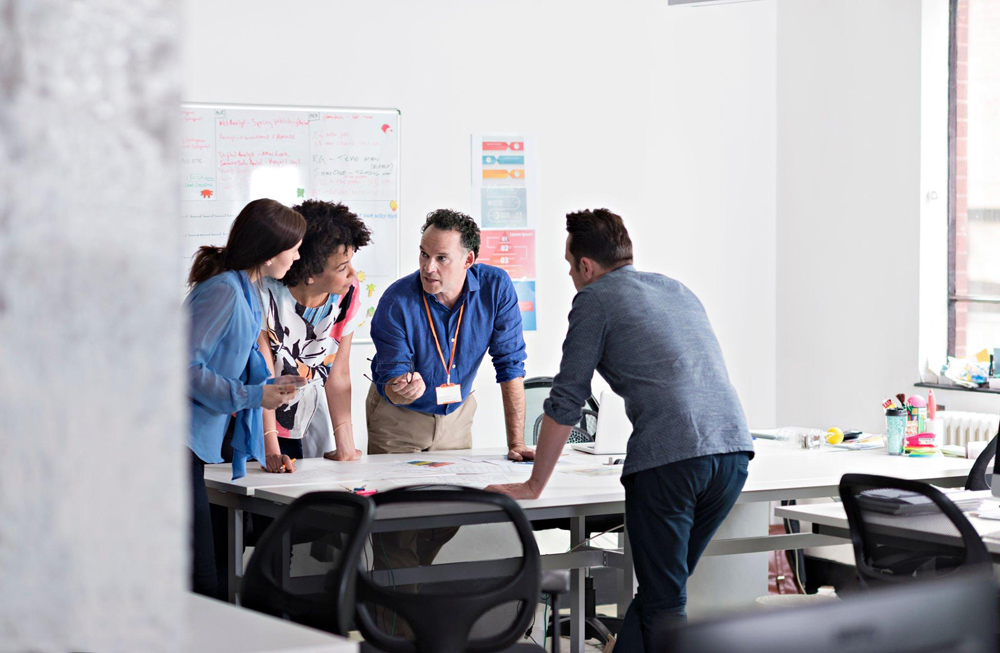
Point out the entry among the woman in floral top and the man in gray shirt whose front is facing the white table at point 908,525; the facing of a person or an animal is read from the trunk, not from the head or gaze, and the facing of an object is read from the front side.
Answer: the woman in floral top

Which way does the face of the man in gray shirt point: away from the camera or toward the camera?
away from the camera

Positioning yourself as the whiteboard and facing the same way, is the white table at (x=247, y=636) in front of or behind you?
in front

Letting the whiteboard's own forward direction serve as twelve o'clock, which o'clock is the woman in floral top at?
The woman in floral top is roughly at 12 o'clock from the whiteboard.

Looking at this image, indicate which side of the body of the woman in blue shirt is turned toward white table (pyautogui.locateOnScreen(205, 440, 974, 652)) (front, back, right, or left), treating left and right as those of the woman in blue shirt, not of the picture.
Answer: front

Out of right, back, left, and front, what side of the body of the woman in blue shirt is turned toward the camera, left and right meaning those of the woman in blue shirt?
right

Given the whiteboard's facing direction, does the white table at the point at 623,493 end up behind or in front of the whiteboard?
in front

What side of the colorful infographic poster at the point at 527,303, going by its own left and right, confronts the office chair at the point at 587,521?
front

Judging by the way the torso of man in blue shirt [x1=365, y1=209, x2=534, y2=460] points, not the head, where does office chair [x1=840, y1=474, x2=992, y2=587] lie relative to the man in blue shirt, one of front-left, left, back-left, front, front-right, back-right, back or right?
front-left

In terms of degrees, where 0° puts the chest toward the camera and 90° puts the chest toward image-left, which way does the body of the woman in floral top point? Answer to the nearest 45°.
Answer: approximately 315°

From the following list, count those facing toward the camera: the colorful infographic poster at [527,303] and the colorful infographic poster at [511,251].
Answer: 2
